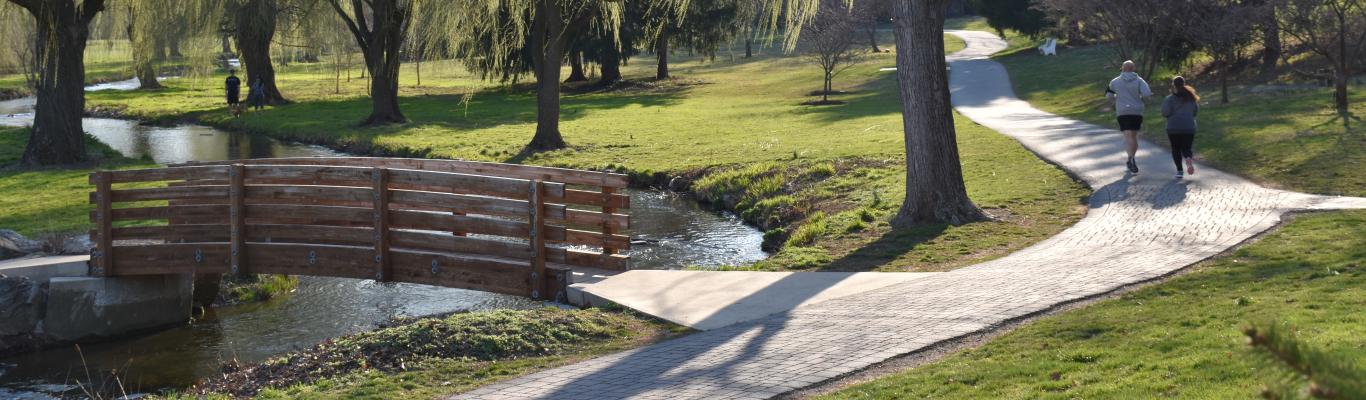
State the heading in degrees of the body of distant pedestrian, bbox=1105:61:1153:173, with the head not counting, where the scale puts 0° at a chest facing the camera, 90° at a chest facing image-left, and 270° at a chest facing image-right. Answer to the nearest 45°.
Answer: approximately 180°

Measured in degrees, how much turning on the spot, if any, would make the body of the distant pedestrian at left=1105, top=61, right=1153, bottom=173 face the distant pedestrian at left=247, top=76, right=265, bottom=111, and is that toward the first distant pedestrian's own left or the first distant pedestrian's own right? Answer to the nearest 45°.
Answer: approximately 45° to the first distant pedestrian's own left

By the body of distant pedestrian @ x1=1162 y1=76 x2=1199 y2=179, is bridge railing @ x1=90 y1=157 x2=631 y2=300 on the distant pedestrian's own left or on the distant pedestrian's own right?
on the distant pedestrian's own left

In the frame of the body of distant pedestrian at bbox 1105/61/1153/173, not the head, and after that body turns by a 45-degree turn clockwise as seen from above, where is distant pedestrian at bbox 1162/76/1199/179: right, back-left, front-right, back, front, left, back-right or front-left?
right

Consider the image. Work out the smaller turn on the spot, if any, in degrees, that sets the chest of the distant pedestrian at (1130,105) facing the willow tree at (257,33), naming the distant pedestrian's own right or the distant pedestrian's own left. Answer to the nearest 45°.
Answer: approximately 45° to the distant pedestrian's own left

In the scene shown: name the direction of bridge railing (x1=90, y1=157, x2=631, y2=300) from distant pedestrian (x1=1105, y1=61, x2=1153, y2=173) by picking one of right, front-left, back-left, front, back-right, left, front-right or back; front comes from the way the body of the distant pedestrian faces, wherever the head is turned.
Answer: back-left

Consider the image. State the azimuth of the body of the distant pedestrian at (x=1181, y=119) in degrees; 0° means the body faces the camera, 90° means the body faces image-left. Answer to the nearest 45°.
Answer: approximately 180°

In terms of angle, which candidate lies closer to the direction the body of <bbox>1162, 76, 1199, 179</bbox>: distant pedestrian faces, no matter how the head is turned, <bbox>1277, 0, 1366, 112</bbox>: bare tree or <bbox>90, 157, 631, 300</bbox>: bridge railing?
the bare tree

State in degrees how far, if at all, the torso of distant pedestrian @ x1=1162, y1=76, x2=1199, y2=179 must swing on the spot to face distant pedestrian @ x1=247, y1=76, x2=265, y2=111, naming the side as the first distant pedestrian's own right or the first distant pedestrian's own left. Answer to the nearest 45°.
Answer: approximately 45° to the first distant pedestrian's own left
